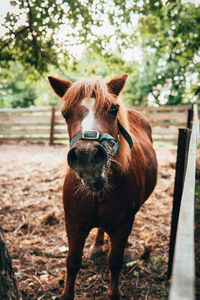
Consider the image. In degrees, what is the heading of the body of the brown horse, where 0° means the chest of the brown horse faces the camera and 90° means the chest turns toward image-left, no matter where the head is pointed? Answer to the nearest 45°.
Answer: approximately 0°

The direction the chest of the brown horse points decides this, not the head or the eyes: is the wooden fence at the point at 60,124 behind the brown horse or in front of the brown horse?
behind
